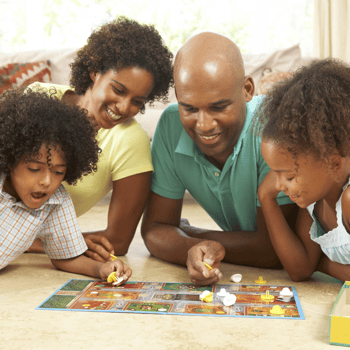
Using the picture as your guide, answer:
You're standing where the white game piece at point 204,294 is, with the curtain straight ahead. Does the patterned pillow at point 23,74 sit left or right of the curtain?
left

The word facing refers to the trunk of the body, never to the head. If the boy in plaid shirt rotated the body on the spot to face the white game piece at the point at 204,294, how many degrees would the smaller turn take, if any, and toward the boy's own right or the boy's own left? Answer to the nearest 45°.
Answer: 0° — they already face it

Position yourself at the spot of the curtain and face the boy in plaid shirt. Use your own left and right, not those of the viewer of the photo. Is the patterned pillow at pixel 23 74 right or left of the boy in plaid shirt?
right

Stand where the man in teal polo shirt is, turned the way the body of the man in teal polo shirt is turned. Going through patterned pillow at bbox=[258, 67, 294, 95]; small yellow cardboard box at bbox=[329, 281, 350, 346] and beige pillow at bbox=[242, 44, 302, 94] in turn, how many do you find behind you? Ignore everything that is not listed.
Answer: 2

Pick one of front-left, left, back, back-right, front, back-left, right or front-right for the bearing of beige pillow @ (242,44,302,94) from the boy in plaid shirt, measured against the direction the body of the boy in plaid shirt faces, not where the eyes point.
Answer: left

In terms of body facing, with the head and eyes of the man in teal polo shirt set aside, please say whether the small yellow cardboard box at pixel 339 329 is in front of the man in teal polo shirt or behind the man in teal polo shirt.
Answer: in front

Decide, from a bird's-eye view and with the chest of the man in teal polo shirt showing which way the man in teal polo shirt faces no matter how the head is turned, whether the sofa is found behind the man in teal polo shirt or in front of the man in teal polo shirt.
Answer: behind

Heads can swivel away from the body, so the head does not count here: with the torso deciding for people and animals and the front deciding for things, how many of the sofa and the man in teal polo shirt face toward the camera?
2

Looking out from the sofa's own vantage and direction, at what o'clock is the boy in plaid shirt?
The boy in plaid shirt is roughly at 12 o'clock from the sofa.

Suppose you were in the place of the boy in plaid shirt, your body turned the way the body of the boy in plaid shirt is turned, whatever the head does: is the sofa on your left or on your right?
on your left

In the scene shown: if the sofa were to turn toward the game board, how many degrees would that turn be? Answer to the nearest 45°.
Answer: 0° — it already faces it

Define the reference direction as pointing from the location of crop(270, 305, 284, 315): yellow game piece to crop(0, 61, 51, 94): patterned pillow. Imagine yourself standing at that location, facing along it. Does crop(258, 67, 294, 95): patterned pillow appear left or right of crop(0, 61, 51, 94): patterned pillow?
right
